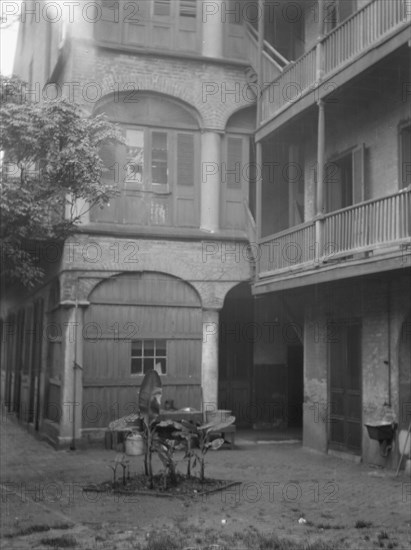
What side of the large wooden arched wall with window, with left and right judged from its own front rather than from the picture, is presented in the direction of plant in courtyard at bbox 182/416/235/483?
front

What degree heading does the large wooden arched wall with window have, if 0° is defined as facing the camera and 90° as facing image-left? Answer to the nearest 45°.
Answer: approximately 0°

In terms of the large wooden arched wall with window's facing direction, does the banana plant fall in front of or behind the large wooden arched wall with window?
in front
